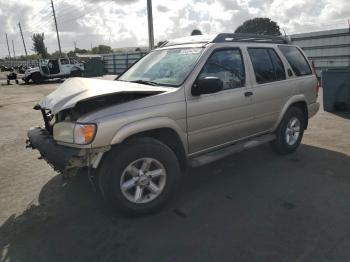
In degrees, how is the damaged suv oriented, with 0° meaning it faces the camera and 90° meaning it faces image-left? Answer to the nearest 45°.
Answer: approximately 45°

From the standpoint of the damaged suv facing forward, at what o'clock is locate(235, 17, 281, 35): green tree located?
The green tree is roughly at 5 o'clock from the damaged suv.

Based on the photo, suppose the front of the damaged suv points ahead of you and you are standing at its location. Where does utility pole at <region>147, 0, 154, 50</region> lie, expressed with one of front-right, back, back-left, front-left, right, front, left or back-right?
back-right

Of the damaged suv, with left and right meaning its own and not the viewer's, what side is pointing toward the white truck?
right
